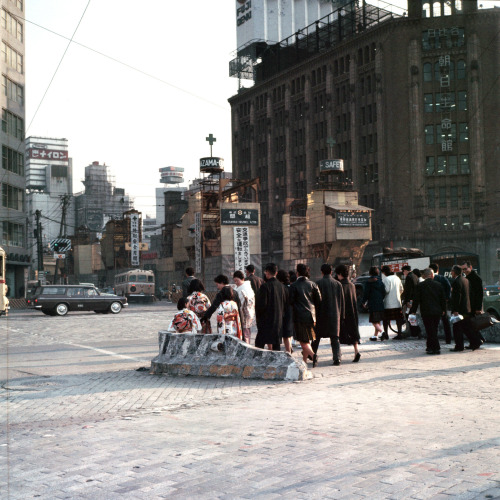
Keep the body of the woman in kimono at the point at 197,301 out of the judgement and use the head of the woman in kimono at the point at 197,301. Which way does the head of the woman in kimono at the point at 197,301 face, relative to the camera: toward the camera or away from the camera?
away from the camera

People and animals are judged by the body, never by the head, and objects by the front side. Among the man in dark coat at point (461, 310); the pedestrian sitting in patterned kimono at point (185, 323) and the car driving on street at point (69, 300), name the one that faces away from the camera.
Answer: the pedestrian sitting in patterned kimono

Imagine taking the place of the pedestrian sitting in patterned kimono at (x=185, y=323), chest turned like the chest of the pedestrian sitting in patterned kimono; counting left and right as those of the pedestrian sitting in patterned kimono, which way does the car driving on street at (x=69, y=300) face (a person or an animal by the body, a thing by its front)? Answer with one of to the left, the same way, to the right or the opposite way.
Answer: to the right

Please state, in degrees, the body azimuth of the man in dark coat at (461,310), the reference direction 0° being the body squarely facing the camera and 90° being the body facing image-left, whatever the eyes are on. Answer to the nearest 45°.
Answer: approximately 90°

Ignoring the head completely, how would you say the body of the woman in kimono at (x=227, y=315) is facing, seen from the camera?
away from the camera

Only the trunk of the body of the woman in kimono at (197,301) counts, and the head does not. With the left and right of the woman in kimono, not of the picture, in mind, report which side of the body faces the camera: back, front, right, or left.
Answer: back

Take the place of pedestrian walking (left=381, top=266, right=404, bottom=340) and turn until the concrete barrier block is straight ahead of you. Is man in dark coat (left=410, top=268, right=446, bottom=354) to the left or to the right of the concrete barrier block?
left

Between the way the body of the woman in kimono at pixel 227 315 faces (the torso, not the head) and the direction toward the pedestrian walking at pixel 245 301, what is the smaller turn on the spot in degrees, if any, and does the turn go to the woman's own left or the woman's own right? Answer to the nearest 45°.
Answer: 0° — they already face them
